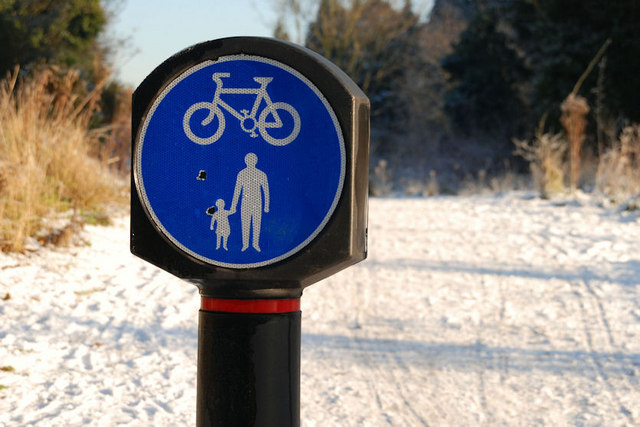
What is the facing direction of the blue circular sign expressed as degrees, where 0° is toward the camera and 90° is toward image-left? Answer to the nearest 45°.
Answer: approximately 0°

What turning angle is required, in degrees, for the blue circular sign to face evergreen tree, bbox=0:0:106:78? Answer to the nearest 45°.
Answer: approximately 180°

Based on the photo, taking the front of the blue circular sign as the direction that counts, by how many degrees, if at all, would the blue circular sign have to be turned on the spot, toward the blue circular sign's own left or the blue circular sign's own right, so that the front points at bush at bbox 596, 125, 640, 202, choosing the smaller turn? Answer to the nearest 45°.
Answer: approximately 135° to the blue circular sign's own left

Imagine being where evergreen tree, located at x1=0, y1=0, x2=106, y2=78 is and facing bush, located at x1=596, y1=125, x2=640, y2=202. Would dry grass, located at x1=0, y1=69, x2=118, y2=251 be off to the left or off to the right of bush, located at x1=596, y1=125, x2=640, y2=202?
right

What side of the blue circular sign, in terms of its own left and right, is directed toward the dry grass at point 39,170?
back
